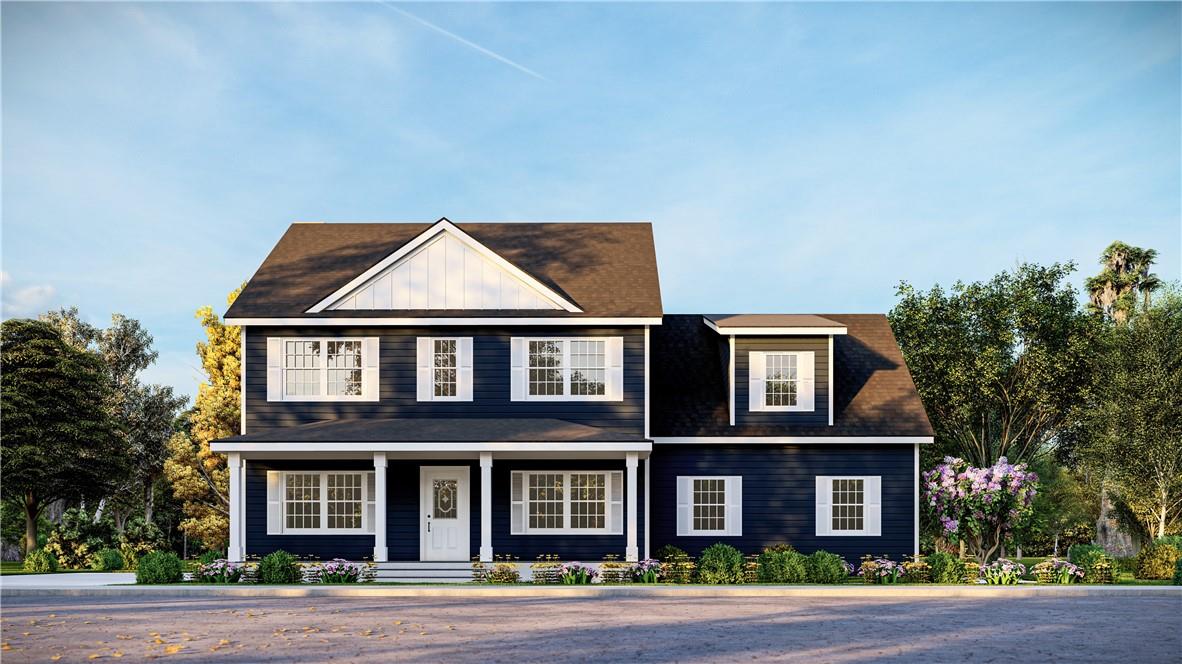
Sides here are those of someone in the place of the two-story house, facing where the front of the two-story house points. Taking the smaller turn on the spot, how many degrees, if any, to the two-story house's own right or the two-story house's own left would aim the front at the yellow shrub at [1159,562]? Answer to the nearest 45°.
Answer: approximately 90° to the two-story house's own left

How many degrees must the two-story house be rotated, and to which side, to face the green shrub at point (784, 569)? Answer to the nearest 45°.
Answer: approximately 45° to its left

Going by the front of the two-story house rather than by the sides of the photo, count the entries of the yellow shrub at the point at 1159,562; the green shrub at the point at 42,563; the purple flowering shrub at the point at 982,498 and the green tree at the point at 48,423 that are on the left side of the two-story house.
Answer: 2

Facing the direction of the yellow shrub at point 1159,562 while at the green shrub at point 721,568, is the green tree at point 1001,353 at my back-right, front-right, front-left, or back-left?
front-left

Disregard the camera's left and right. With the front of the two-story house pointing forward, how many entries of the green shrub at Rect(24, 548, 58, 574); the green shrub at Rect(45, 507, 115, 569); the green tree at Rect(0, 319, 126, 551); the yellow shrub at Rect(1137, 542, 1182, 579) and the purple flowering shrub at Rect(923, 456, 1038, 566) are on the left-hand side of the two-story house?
2

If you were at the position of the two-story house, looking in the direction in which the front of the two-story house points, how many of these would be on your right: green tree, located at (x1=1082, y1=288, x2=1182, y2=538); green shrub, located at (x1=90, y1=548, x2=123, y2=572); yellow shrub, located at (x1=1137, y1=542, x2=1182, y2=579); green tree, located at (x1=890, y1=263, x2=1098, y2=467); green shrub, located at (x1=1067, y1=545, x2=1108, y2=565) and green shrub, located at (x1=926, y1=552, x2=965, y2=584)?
1

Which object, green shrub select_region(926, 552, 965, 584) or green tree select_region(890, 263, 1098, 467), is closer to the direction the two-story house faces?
the green shrub

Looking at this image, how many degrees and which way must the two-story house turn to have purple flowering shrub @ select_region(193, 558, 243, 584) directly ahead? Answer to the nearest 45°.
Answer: approximately 45° to its right

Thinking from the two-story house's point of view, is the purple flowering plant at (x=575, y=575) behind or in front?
in front

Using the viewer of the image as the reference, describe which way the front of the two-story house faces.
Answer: facing the viewer
